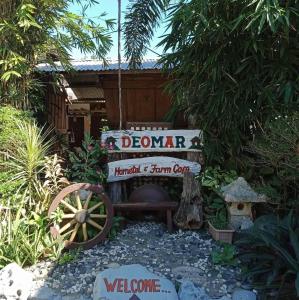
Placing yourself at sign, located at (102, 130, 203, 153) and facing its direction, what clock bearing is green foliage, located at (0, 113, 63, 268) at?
The green foliage is roughly at 2 o'clock from the sign.

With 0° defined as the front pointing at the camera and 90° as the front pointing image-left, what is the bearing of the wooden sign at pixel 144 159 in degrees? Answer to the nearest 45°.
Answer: approximately 0°

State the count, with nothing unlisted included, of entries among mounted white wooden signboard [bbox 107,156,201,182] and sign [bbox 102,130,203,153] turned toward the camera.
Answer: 2

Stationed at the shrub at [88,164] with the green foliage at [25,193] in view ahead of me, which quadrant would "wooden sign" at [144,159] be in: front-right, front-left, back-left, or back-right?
back-left

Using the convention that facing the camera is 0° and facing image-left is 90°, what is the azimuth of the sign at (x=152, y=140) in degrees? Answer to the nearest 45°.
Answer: approximately 0°
